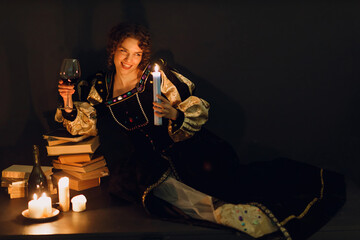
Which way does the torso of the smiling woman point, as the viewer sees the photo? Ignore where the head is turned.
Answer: toward the camera

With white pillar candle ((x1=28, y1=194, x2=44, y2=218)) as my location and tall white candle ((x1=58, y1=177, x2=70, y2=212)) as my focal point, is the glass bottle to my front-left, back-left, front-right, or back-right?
front-left

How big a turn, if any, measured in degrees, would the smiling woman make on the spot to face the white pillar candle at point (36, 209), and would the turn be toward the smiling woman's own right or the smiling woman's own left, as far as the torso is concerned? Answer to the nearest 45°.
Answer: approximately 45° to the smiling woman's own right

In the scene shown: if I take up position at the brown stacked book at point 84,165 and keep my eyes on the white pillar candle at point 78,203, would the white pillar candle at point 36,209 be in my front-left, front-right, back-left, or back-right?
front-right

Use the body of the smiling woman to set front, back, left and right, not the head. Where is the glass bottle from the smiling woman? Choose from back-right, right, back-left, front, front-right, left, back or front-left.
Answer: right

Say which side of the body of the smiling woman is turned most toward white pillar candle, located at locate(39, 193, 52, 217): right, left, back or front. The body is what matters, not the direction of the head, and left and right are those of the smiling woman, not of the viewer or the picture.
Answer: right
